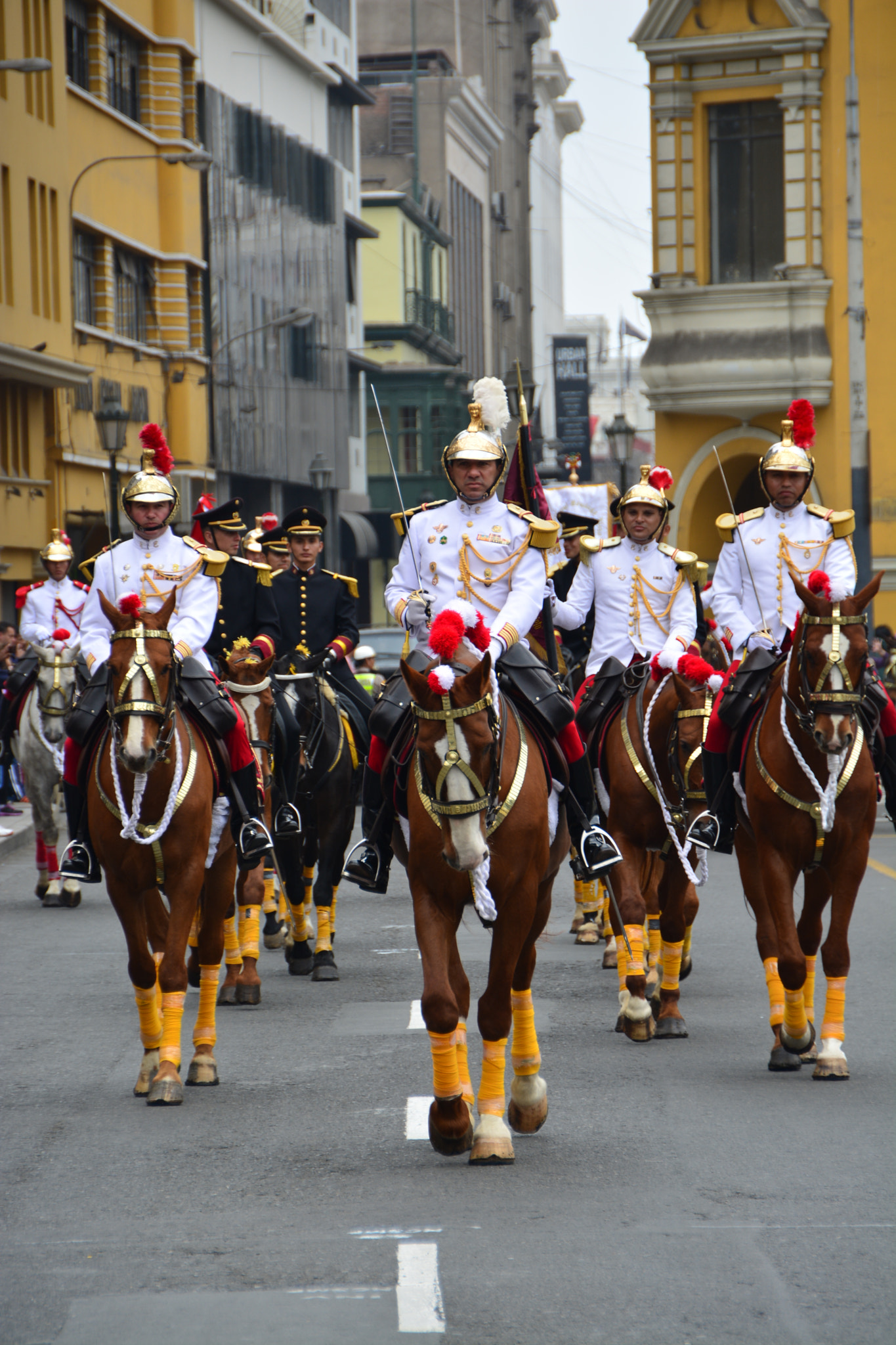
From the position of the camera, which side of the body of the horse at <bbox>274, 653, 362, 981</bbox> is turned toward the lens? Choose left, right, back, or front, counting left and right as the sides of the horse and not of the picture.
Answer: front

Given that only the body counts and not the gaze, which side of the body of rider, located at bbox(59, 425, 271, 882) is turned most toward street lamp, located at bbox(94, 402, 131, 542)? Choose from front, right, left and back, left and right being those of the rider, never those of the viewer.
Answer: back

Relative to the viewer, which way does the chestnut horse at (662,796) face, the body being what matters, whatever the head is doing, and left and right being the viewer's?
facing the viewer

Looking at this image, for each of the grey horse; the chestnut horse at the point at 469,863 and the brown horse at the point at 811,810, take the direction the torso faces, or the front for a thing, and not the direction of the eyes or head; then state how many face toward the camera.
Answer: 3

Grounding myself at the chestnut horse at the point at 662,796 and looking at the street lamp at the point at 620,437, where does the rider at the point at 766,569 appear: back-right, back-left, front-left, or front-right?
back-right

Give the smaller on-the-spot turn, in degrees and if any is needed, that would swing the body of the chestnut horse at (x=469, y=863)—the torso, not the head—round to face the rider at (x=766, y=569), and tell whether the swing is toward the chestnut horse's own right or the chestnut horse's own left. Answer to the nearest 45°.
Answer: approximately 135° to the chestnut horse's own left

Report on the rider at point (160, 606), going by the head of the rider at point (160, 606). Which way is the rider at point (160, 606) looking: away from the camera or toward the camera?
toward the camera

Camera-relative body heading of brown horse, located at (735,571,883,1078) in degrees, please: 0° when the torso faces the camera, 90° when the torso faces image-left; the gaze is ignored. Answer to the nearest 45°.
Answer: approximately 0°

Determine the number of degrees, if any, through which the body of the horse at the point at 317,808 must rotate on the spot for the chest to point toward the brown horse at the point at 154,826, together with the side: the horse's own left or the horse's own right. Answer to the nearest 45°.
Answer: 0° — it already faces it

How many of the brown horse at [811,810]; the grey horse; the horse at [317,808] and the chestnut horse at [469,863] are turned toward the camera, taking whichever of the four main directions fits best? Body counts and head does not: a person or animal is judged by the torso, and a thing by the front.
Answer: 4

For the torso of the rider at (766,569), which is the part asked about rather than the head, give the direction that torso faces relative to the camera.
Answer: toward the camera

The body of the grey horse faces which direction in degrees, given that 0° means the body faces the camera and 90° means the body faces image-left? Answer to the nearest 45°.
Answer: approximately 0°

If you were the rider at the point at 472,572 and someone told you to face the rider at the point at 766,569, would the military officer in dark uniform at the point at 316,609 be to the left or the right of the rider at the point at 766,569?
left

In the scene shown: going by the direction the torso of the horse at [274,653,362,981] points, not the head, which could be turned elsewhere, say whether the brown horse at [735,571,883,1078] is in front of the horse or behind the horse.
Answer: in front
